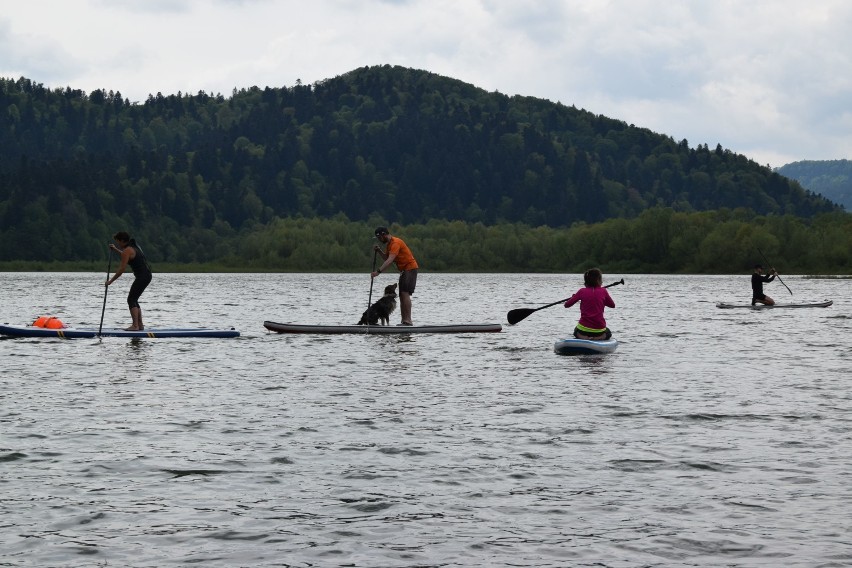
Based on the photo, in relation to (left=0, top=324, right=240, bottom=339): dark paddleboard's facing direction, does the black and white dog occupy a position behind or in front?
behind

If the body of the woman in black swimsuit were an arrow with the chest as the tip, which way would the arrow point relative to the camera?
to the viewer's left

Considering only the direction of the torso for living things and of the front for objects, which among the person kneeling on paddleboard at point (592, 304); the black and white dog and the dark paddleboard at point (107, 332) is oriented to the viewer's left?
the dark paddleboard

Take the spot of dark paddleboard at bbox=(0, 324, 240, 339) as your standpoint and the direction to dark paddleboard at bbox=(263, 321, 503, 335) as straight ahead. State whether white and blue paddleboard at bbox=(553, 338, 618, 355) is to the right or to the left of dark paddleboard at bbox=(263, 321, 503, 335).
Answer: right

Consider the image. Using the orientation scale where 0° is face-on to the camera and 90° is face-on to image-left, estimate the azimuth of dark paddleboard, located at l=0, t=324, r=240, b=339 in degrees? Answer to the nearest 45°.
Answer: approximately 90°

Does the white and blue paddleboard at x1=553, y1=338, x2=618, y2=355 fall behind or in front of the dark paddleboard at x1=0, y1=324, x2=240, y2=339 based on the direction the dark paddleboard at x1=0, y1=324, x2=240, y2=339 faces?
behind

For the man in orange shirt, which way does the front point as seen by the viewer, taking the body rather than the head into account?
to the viewer's left

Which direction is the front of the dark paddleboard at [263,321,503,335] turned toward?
to the viewer's left

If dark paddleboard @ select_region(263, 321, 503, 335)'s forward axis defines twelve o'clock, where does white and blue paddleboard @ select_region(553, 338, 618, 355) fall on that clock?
white and blue paddleboard @ select_region(553, 338, 618, 355) is roughly at 8 o'clock from dark paddleboard @ select_region(263, 321, 503, 335).

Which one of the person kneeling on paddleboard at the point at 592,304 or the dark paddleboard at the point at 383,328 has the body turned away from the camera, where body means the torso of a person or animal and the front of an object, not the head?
the person kneeling on paddleboard

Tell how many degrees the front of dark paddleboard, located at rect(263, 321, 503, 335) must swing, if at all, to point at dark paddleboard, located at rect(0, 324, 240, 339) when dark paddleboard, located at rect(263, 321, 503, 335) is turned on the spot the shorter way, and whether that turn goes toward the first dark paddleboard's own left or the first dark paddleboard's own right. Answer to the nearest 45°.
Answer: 0° — it already faces it

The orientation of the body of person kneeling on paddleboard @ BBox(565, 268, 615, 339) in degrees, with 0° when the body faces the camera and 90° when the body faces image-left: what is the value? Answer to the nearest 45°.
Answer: approximately 180°
